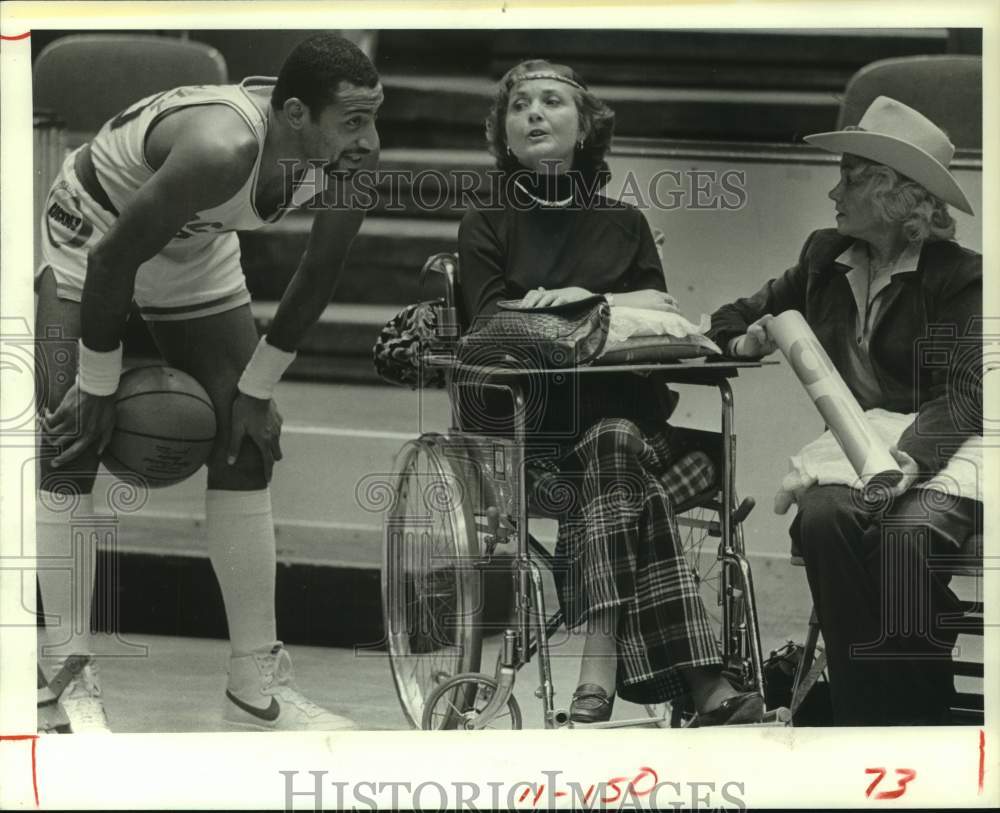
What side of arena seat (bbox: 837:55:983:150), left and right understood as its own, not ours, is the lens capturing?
front

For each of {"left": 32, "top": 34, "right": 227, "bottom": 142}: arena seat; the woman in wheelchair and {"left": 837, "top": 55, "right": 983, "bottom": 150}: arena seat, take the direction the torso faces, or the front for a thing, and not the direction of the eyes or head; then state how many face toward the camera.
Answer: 3

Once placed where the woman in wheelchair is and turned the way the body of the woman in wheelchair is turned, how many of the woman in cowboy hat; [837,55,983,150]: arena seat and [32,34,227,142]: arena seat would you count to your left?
2

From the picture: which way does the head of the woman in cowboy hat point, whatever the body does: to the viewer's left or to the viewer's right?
to the viewer's left

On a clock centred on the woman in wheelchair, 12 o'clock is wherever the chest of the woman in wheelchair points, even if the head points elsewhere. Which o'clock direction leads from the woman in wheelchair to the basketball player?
The basketball player is roughly at 3 o'clock from the woman in wheelchair.

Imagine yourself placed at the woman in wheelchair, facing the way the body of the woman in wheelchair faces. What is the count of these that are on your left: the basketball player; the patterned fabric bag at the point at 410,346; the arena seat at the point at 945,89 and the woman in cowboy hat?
2

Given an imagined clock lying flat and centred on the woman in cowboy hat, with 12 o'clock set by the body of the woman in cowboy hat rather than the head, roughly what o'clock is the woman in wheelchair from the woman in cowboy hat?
The woman in wheelchair is roughly at 1 o'clock from the woman in cowboy hat.

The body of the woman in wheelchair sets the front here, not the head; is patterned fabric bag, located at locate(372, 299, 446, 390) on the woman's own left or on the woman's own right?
on the woman's own right

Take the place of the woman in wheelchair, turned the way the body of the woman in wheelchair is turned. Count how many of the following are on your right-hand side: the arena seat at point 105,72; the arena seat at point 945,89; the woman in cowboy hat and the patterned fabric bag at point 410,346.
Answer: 2

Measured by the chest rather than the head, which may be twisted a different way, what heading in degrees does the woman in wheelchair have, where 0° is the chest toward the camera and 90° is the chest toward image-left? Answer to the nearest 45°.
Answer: approximately 0°

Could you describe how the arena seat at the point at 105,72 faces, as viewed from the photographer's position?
facing the viewer

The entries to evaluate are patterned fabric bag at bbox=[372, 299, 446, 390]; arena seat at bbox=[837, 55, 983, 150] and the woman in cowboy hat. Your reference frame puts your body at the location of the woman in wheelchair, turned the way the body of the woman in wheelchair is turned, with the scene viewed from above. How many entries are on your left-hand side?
2
